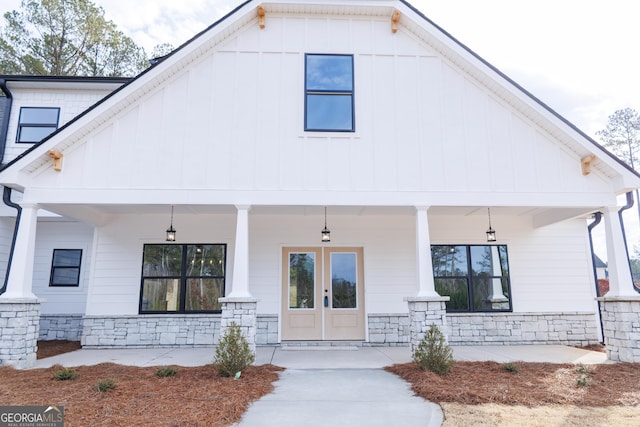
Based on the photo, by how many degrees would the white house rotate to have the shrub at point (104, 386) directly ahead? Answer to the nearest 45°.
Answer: approximately 45° to its right

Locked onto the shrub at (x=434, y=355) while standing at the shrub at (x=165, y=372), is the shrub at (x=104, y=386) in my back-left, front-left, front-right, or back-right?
back-right

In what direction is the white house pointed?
toward the camera

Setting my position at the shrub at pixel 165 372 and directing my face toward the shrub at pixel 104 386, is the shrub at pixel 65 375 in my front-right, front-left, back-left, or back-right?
front-right

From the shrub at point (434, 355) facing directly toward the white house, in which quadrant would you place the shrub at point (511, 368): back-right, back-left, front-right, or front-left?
back-right
